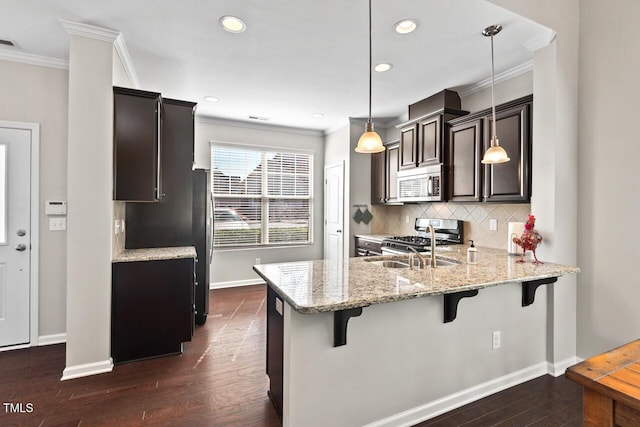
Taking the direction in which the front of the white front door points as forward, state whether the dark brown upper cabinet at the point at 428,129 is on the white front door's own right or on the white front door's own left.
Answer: on the white front door's own left

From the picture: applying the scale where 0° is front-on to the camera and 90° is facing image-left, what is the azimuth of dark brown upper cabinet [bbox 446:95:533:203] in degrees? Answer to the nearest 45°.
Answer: approximately 45°

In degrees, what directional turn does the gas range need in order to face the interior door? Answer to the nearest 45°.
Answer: approximately 90° to its right

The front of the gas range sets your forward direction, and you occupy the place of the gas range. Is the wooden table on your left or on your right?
on your left

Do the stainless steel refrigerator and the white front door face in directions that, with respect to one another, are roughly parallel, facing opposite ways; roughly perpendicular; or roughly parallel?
roughly perpendicular

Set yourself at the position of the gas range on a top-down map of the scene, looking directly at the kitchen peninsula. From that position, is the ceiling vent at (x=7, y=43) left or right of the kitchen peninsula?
right

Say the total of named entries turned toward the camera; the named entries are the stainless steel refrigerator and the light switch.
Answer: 1

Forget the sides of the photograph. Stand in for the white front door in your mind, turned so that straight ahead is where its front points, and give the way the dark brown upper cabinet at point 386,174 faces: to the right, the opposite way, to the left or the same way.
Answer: to the right

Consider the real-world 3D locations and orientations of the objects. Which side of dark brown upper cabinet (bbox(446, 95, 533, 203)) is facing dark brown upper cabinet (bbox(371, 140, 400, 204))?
right
